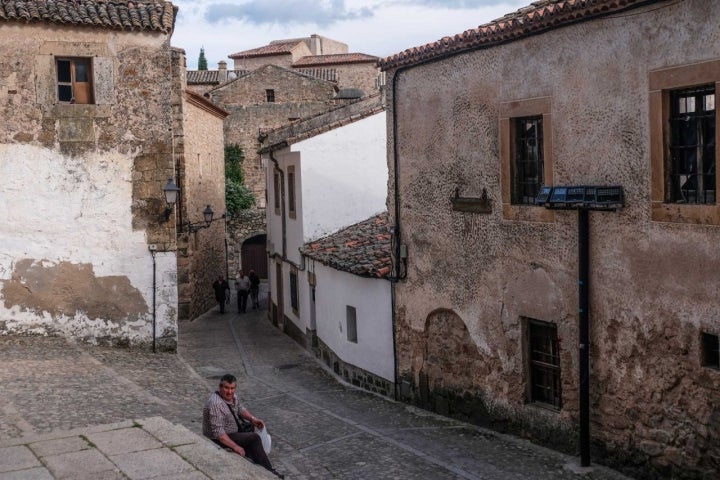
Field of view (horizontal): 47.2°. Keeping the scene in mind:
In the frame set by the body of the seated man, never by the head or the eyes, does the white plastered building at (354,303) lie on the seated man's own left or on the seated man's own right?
on the seated man's own left

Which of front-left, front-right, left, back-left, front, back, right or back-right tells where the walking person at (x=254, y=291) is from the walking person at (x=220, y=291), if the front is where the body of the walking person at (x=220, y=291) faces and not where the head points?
back-left

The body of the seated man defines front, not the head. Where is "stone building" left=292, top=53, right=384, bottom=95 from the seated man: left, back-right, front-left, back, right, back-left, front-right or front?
back-left

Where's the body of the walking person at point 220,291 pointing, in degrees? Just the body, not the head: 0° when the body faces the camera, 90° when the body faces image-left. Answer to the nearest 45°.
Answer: approximately 0°

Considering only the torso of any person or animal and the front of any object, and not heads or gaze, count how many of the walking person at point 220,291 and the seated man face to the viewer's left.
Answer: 0

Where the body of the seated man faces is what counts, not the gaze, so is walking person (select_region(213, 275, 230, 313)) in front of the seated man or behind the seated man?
behind

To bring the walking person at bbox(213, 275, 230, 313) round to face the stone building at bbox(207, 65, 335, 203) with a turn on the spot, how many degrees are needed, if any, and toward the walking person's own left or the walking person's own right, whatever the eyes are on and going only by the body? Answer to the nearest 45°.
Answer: approximately 180°

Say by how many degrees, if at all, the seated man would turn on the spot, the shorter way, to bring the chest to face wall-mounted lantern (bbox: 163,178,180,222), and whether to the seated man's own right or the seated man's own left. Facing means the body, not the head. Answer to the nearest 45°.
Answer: approximately 135° to the seated man's own left

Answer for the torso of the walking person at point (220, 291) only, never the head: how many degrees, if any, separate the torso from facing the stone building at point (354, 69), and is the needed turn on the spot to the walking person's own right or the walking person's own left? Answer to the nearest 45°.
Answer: approximately 180°

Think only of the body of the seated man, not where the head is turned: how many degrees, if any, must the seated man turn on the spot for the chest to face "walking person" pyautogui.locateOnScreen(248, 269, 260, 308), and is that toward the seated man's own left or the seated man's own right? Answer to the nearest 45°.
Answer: approximately 135° to the seated man's own left

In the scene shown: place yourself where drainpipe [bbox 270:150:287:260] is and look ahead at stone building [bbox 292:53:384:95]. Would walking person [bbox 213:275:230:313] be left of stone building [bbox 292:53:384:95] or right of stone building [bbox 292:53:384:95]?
left
